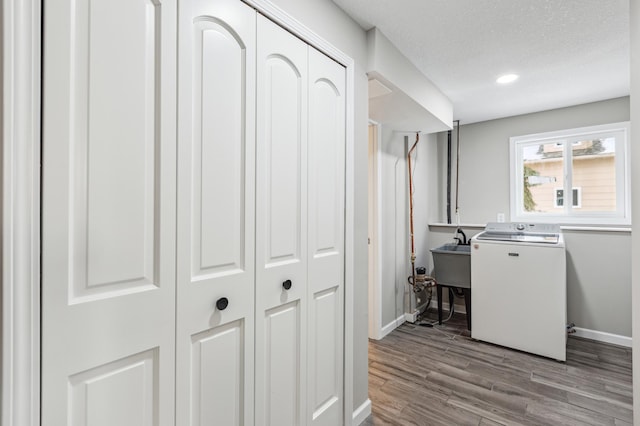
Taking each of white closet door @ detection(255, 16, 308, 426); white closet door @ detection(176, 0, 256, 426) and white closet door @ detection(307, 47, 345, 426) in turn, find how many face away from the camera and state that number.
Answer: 0

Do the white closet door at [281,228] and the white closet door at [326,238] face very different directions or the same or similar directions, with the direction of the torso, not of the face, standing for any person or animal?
same or similar directions

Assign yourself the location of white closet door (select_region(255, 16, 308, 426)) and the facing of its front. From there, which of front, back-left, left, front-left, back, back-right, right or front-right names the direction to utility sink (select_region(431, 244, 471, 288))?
left

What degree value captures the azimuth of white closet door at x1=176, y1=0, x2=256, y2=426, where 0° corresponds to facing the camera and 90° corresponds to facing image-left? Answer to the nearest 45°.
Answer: approximately 315°

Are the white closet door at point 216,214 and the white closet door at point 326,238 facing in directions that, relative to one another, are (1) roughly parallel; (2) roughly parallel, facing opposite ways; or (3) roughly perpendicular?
roughly parallel

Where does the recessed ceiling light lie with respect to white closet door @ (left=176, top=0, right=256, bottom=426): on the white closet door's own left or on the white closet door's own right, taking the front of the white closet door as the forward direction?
on the white closet door's own left

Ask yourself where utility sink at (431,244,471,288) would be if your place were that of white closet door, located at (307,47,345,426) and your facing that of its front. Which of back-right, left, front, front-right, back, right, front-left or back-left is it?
left

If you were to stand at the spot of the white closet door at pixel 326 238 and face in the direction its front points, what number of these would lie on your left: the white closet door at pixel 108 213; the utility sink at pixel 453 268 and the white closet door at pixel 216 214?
1

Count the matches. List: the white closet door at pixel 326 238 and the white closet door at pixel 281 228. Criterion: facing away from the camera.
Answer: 0

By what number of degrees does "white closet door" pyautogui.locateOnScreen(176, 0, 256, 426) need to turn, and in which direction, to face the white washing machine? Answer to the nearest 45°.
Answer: approximately 45° to its left

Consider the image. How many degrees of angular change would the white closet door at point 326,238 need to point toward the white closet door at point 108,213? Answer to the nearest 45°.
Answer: approximately 90° to its right

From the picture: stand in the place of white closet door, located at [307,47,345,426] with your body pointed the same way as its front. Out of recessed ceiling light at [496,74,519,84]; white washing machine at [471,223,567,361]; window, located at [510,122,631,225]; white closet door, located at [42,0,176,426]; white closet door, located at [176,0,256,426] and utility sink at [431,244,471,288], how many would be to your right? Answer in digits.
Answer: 2
